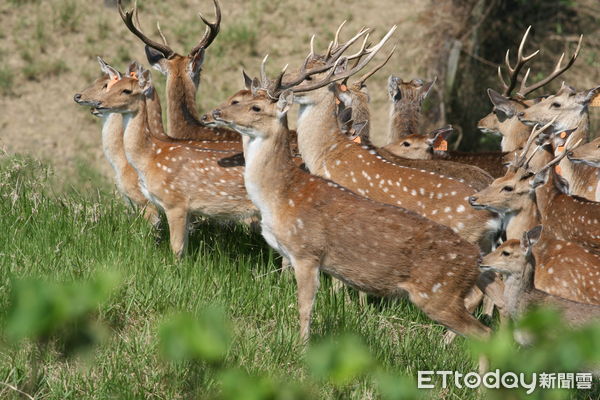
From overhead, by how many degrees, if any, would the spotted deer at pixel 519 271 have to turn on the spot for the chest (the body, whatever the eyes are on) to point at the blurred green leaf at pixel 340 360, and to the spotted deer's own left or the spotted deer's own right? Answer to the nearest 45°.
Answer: approximately 90° to the spotted deer's own left

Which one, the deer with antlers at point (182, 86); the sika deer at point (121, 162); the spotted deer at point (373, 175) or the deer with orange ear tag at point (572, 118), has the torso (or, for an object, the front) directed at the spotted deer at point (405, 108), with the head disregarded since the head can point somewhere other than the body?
the deer with orange ear tag at point (572, 118)

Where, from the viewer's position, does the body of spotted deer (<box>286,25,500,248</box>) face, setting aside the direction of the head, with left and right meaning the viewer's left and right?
facing to the left of the viewer

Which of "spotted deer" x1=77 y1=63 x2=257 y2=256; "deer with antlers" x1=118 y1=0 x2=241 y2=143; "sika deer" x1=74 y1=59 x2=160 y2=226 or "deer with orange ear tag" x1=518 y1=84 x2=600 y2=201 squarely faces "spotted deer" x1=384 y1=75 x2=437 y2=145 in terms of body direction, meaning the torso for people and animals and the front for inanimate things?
"deer with orange ear tag" x1=518 y1=84 x2=600 y2=201

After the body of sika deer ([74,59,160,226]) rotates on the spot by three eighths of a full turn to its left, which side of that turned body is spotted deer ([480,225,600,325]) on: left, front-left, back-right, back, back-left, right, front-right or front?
front

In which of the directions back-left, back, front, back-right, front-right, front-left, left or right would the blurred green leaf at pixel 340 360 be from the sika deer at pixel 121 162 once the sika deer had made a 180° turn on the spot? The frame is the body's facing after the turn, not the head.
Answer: right

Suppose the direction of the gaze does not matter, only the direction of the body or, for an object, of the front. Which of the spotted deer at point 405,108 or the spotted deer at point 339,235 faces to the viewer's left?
the spotted deer at point 339,235

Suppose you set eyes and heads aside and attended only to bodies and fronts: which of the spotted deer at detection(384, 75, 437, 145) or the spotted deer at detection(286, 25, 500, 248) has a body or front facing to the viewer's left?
the spotted deer at detection(286, 25, 500, 248)

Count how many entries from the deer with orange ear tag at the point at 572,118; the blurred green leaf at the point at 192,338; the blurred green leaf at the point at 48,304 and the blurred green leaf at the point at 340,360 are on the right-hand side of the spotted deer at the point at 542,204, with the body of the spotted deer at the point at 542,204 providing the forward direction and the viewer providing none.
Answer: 1

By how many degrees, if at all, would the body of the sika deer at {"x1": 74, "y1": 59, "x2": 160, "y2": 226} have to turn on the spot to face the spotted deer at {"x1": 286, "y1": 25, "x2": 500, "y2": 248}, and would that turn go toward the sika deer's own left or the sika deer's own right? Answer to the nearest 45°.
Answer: approximately 135° to the sika deer's own left

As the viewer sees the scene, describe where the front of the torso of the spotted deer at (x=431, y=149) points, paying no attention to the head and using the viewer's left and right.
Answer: facing to the left of the viewer

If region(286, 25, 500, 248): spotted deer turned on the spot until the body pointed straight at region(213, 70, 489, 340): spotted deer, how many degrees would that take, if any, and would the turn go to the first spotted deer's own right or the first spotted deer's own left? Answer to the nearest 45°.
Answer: approximately 90° to the first spotted deer's own left
